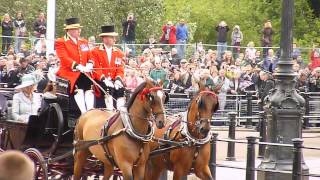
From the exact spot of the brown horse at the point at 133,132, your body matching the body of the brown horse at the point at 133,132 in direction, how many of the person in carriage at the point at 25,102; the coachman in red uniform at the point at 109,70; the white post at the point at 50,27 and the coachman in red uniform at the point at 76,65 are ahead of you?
0

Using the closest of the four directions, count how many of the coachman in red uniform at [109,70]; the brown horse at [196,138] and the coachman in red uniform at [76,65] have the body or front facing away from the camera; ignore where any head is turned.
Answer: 0

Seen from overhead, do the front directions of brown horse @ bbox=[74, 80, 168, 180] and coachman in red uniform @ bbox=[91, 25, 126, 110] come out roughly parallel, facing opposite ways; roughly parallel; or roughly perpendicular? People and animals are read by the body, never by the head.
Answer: roughly parallel

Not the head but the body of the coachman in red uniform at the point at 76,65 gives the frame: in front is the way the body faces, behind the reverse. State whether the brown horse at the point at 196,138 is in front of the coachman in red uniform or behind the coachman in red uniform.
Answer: in front

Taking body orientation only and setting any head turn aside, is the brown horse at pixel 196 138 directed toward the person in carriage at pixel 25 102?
no

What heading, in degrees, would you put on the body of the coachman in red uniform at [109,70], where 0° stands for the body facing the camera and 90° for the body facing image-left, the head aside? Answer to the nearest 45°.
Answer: approximately 315°

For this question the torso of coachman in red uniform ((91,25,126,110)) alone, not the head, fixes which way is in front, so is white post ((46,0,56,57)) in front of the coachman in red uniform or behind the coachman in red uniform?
behind

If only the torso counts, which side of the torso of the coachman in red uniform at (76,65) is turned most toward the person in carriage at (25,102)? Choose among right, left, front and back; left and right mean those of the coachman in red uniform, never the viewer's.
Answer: back

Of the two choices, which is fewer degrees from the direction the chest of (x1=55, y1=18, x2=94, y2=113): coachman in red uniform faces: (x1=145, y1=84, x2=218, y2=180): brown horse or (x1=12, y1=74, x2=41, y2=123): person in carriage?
the brown horse

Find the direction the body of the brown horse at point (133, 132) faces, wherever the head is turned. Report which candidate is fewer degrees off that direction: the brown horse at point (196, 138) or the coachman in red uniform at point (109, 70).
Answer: the brown horse

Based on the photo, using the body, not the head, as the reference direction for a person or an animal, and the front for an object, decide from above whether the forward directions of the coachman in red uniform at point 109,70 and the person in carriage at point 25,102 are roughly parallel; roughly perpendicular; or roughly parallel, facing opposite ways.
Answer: roughly parallel

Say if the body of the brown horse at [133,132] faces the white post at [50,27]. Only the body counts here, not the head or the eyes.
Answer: no

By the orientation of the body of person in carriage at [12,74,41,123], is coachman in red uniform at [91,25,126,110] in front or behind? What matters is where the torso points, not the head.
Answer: in front

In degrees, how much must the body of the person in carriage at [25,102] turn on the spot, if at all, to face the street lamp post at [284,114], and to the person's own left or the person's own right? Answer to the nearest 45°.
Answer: approximately 45° to the person's own left

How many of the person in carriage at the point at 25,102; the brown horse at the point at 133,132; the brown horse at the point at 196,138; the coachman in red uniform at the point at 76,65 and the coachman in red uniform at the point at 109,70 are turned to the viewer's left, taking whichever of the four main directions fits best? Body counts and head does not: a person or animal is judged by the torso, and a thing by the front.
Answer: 0

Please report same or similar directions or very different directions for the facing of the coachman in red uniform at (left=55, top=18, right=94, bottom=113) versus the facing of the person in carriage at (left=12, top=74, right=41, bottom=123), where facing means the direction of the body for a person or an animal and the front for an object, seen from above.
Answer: same or similar directions

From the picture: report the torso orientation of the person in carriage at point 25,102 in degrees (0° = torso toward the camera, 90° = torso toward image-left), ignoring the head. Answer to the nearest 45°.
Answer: approximately 315°

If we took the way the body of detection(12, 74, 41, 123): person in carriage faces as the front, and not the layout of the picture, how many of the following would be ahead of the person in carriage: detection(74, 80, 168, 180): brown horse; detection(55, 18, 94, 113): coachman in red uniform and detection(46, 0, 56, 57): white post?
2

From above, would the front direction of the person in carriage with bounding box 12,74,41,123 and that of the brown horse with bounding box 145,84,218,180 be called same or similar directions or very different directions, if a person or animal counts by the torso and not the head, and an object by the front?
same or similar directions
